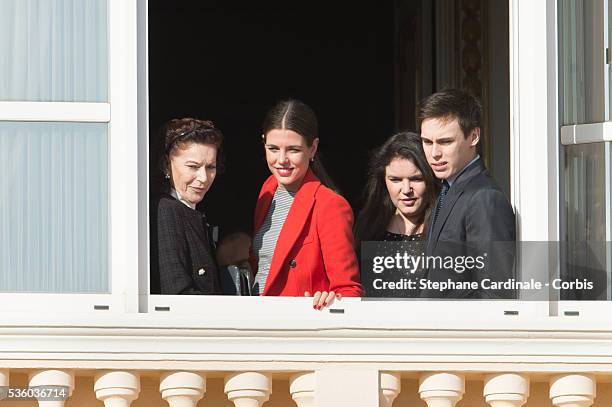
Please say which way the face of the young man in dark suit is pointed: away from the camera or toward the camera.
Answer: toward the camera

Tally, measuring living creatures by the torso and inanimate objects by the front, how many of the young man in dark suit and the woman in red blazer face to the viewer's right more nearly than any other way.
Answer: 0

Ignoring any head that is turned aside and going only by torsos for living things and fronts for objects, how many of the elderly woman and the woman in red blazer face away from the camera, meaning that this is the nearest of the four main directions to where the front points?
0

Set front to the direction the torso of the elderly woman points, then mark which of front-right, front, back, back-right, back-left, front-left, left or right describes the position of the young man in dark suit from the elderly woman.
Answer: front-left

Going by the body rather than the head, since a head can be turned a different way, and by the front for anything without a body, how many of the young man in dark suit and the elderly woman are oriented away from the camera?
0

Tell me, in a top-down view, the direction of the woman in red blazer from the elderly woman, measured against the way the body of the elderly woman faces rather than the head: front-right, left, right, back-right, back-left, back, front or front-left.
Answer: front-left

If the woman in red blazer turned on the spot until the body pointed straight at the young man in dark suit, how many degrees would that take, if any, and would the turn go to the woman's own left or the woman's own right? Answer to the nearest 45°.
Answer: approximately 135° to the woman's own left

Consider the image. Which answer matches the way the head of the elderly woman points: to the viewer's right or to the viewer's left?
to the viewer's right

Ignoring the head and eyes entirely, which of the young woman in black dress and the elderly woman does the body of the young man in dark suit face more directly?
the elderly woman

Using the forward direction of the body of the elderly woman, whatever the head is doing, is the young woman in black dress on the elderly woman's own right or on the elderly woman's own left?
on the elderly woman's own left

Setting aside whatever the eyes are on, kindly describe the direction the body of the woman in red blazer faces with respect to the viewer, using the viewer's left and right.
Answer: facing the viewer and to the left of the viewer

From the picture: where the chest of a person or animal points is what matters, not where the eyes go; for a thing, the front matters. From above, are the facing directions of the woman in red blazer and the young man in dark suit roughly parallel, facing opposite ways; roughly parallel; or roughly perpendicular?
roughly parallel

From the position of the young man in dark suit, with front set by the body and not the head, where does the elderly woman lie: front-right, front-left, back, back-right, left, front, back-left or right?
front-right

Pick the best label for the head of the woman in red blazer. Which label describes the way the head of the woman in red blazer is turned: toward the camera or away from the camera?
toward the camera

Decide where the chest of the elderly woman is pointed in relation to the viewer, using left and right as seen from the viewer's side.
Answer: facing the viewer and to the right of the viewer
